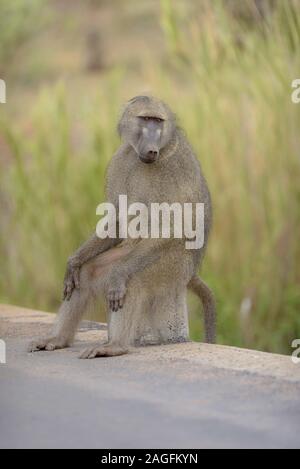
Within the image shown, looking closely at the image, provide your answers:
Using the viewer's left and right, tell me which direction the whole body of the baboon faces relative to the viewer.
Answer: facing the viewer and to the left of the viewer

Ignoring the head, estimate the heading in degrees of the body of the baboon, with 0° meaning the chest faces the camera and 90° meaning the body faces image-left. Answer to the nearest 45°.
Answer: approximately 45°
